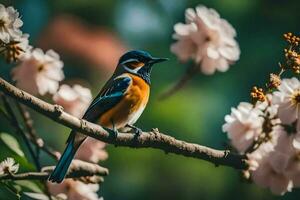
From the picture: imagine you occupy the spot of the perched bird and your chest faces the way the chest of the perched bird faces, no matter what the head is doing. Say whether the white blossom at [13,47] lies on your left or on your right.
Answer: on your right

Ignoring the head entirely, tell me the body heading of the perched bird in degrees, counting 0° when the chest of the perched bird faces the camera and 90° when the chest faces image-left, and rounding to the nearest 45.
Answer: approximately 270°
